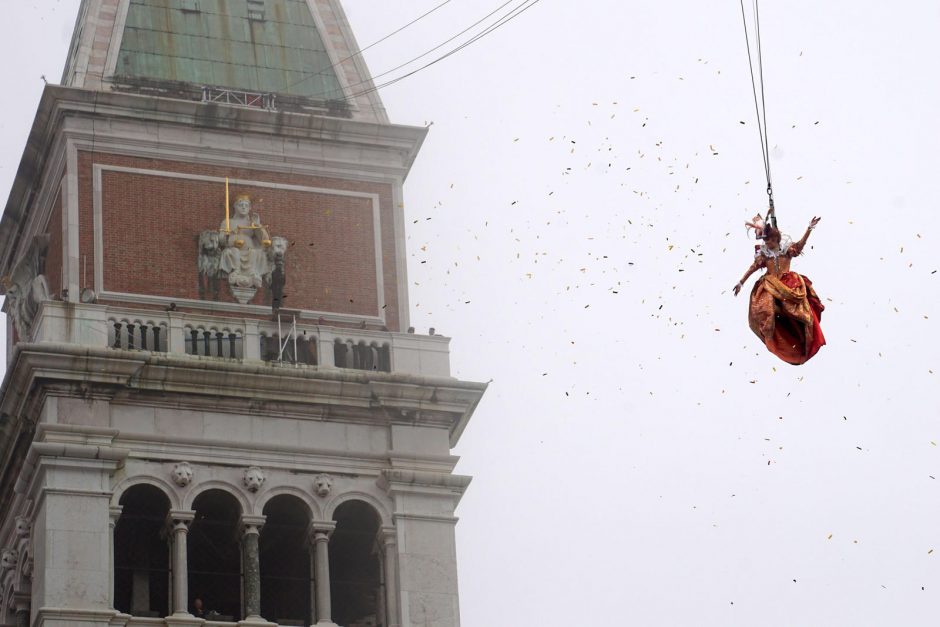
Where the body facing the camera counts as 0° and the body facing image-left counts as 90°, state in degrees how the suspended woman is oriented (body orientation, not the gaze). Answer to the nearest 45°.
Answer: approximately 0°
